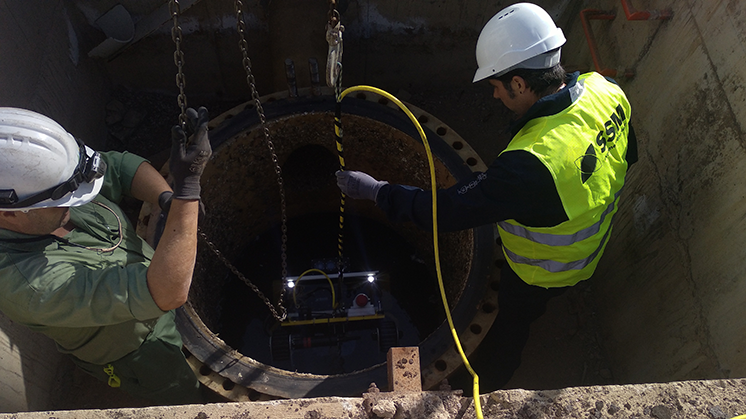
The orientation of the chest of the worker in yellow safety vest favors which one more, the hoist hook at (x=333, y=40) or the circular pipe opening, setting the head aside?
the circular pipe opening

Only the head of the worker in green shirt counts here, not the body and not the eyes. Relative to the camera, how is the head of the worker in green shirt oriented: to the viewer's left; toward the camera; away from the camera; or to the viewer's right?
to the viewer's right

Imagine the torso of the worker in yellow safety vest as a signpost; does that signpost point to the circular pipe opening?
yes

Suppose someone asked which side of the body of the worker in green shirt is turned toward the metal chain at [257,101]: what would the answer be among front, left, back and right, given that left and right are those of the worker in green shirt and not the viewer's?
front

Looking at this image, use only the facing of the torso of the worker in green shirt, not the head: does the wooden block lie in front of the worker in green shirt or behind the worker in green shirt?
in front

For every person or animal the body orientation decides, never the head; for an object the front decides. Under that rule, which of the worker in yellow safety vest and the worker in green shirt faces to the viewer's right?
the worker in green shirt

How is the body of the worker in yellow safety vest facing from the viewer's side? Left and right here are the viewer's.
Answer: facing away from the viewer and to the left of the viewer

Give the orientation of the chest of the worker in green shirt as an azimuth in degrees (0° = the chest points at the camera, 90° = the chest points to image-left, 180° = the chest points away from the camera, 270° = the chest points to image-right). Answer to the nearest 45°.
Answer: approximately 270°

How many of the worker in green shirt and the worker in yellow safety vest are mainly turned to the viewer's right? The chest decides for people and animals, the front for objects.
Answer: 1
